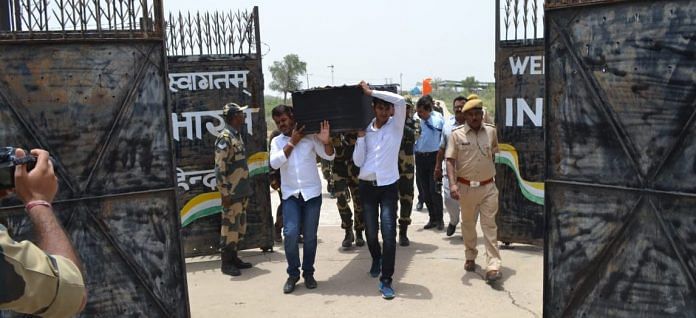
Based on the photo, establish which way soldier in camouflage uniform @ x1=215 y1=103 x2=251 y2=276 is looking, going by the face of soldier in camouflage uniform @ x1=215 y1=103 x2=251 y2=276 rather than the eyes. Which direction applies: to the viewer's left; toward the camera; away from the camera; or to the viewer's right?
to the viewer's right

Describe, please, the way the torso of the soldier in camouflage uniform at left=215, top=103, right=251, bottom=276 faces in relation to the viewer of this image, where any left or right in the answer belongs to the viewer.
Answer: facing to the right of the viewer

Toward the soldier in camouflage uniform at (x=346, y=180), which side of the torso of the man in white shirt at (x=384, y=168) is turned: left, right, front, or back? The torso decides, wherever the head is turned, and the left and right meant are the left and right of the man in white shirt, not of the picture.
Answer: back

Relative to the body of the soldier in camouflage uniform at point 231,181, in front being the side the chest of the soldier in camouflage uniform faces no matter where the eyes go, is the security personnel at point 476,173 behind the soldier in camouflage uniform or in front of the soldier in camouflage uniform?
in front

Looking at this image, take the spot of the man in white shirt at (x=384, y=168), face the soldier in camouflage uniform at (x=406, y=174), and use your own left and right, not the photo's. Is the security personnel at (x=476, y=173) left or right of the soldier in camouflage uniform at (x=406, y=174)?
right

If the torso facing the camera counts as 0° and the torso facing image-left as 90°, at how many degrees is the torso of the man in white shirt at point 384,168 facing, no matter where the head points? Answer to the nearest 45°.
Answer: approximately 0°

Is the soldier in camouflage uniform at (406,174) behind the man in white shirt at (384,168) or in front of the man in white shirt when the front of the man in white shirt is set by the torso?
behind

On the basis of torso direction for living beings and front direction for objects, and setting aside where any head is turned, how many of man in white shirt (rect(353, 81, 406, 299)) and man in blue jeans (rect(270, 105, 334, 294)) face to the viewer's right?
0

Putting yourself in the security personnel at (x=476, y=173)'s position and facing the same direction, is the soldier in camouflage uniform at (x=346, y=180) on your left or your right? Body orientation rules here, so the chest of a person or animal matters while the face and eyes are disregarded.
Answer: on your right
